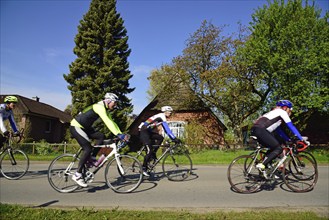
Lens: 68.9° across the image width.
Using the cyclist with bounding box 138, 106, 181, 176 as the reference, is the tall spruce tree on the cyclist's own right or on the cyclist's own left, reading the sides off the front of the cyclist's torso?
on the cyclist's own left

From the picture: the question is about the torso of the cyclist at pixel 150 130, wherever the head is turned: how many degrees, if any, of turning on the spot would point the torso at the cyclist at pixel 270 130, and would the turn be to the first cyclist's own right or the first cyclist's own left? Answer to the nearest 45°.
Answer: approximately 45° to the first cyclist's own right

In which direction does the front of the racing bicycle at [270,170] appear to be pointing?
to the viewer's right

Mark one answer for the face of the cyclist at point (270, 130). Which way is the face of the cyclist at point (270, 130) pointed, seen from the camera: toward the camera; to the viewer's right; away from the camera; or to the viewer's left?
to the viewer's right

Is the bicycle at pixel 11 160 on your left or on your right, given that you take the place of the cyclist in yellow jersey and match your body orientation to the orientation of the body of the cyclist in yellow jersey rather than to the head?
on your left

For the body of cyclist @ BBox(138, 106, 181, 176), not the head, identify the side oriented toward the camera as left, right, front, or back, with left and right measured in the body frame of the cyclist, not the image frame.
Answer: right

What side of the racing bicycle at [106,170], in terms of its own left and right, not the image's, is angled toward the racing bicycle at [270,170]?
front

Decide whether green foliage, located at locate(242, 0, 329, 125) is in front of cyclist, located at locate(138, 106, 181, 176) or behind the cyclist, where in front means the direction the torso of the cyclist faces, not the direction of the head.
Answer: in front

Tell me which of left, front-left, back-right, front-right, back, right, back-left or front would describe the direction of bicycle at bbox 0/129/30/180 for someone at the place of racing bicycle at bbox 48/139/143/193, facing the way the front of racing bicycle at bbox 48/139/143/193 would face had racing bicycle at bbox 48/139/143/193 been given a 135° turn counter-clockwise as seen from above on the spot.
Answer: front

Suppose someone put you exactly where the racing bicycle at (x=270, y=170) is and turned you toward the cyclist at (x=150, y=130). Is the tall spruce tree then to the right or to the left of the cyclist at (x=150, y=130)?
right

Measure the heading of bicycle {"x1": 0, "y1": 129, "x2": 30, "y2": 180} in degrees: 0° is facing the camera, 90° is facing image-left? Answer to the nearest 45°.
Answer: approximately 270°

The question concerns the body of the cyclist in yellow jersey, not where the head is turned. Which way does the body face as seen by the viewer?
to the viewer's right

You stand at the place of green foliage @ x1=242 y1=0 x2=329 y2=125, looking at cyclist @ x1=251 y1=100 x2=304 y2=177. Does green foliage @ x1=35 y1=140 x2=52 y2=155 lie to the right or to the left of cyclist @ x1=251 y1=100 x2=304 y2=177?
right

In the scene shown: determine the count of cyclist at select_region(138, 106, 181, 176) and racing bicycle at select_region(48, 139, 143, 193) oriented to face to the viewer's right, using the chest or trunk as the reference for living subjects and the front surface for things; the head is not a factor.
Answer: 2

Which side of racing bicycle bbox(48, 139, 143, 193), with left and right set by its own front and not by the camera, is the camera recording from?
right
